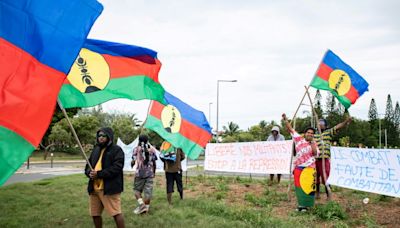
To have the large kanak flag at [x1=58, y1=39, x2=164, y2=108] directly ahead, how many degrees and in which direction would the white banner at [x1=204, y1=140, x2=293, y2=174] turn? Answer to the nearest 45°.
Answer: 0° — it already faces it

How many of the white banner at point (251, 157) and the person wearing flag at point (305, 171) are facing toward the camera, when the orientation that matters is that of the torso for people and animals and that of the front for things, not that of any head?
2

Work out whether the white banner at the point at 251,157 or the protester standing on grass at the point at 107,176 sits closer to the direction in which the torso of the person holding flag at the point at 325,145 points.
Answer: the protester standing on grass

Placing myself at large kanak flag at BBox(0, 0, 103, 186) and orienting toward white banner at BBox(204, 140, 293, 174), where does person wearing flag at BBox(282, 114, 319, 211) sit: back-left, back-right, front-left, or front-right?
front-right

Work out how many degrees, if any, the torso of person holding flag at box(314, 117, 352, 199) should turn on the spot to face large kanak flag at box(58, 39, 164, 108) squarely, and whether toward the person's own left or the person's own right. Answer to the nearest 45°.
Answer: approximately 45° to the person's own right

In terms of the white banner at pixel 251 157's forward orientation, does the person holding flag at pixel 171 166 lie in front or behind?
in front

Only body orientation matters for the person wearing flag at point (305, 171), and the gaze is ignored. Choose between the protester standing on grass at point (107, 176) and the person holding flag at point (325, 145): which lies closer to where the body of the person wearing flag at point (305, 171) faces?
the protester standing on grass

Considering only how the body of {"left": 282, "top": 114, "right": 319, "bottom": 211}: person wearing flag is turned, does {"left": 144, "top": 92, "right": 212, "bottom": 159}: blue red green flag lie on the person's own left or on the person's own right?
on the person's own right

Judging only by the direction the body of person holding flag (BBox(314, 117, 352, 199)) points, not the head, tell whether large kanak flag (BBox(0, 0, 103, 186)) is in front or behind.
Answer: in front

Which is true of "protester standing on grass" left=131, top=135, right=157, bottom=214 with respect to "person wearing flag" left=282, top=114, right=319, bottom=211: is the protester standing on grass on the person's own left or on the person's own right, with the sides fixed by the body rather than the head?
on the person's own right

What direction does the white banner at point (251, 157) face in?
toward the camera

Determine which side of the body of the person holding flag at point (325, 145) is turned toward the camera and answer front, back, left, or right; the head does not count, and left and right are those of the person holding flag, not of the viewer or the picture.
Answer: front
